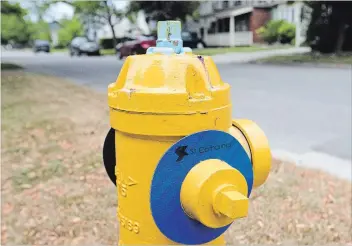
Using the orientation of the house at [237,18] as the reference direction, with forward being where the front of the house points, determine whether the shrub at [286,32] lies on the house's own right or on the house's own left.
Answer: on the house's own left

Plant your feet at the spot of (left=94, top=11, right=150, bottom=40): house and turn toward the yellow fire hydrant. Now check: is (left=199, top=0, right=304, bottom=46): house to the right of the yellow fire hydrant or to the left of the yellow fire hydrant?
left

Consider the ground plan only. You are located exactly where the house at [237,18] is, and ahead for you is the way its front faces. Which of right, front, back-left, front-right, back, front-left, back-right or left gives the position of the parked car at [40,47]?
front-right
